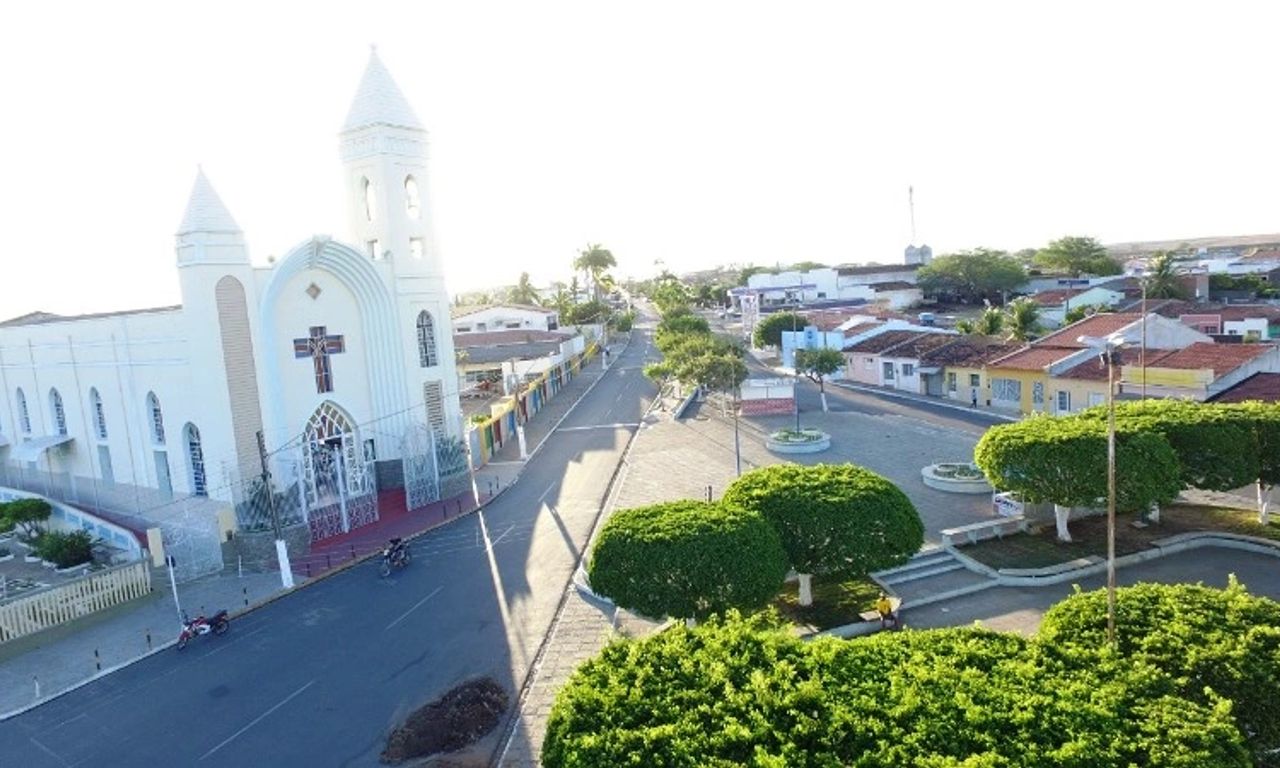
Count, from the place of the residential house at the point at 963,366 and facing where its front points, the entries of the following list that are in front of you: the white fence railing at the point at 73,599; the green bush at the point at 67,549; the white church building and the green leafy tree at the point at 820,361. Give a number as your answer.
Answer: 4

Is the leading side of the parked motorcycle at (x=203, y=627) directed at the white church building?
no

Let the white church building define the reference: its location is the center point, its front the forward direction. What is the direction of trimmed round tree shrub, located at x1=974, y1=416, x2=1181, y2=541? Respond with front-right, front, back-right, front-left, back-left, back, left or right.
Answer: front

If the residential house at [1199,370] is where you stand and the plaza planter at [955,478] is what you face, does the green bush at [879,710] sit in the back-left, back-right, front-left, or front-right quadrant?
front-left

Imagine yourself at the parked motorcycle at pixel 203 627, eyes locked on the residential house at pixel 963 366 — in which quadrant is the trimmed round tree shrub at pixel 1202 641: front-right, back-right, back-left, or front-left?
front-right

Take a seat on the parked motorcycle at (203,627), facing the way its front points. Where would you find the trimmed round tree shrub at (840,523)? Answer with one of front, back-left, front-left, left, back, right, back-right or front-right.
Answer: left

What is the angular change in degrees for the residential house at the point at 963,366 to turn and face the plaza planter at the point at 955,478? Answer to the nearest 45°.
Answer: approximately 45° to its left

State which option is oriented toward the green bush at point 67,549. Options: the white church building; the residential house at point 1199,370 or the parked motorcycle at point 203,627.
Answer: the residential house

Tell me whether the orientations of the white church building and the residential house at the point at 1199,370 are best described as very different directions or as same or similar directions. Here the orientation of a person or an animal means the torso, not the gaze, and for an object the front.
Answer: very different directions

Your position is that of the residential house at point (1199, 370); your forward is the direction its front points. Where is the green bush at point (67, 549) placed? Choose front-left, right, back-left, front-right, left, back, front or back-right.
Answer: front

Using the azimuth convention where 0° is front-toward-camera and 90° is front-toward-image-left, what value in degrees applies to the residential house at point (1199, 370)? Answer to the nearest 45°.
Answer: approximately 45°

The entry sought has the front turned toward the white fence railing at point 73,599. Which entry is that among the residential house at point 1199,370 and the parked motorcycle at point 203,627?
the residential house

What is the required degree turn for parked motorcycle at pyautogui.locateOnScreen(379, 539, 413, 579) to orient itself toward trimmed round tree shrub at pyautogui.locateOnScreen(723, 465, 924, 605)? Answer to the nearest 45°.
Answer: approximately 90° to its left

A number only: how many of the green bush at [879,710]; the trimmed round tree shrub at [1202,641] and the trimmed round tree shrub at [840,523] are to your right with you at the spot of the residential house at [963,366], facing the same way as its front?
0

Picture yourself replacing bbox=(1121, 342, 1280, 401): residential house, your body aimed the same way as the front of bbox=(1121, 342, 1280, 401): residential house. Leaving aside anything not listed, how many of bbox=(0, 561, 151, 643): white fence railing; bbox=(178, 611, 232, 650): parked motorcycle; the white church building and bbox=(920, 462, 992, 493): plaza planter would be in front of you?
4

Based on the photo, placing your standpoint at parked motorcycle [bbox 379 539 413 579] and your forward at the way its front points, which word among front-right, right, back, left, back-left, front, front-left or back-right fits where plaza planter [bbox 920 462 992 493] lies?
back-left

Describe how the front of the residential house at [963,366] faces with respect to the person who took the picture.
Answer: facing the viewer and to the left of the viewer

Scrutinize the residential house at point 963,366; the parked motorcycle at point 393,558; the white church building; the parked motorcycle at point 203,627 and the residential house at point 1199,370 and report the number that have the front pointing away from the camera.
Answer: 0
